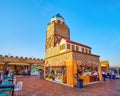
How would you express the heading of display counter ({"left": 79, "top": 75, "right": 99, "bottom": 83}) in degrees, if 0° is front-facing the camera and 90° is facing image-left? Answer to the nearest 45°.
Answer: approximately 315°
